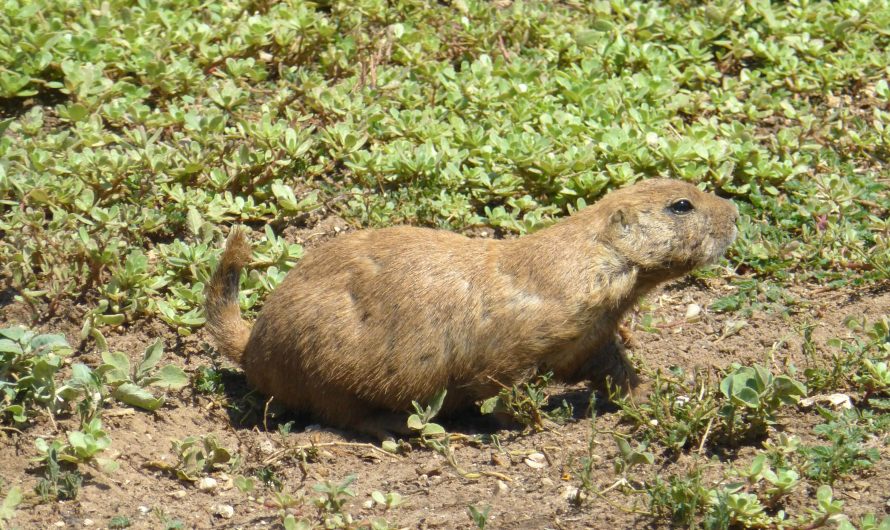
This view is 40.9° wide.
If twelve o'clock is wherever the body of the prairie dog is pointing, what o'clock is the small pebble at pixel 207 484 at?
The small pebble is roughly at 5 o'clock from the prairie dog.

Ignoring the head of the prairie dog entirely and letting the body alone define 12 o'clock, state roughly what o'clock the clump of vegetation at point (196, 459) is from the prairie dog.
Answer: The clump of vegetation is roughly at 5 o'clock from the prairie dog.

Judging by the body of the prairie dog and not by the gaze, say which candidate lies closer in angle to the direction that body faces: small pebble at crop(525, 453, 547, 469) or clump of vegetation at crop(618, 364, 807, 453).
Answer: the clump of vegetation

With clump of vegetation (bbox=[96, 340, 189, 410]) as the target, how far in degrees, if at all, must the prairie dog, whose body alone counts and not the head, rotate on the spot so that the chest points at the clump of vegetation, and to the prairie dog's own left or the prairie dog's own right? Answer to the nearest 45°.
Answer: approximately 180°

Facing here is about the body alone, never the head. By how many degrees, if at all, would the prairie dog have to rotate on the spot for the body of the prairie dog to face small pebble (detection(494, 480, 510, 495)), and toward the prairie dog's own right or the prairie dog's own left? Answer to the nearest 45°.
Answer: approximately 90° to the prairie dog's own right

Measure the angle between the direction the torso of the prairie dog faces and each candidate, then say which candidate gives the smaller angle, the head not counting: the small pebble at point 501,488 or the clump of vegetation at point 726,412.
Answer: the clump of vegetation

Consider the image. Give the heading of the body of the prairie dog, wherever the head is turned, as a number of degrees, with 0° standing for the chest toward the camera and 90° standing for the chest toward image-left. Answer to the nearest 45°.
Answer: approximately 270°

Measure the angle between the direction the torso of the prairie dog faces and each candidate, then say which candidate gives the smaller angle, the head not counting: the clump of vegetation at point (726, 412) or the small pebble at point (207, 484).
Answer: the clump of vegetation

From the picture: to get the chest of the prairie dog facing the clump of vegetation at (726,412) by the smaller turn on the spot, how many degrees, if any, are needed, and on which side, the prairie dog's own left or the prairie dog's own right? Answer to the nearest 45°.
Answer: approximately 45° to the prairie dog's own right
